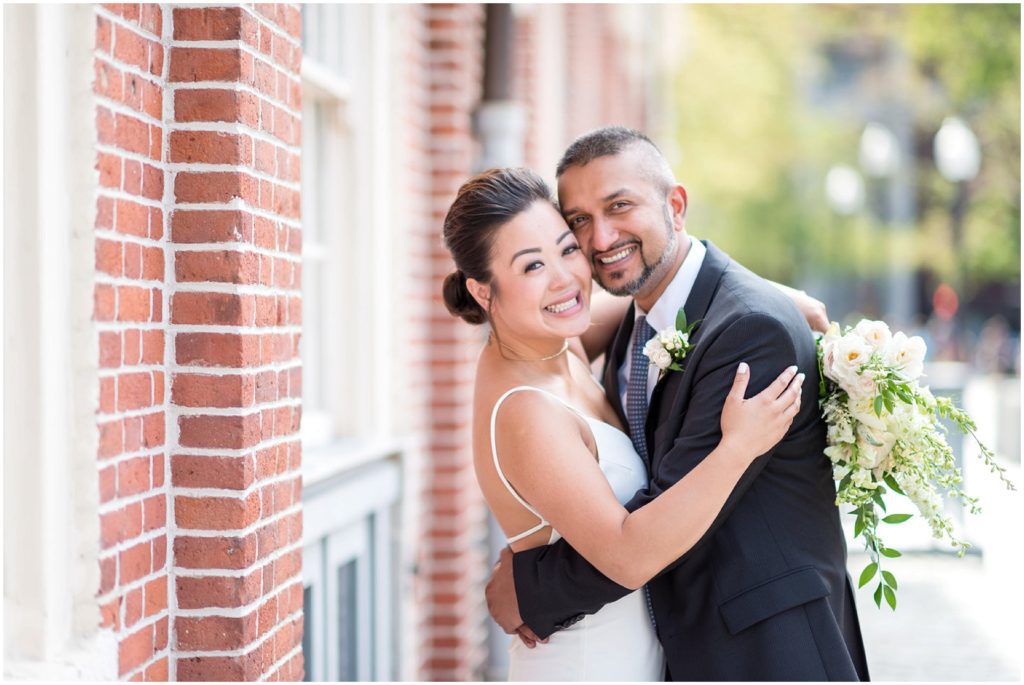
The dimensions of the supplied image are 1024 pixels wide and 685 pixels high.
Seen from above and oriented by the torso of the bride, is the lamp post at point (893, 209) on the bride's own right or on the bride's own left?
on the bride's own left

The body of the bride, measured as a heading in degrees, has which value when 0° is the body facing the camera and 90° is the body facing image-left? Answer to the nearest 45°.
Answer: approximately 270°

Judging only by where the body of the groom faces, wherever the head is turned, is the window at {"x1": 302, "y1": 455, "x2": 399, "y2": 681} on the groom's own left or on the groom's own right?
on the groom's own right

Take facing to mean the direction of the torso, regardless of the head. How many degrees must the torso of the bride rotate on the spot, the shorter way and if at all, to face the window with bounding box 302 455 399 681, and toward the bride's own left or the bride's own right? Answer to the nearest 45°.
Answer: approximately 135° to the bride's own left

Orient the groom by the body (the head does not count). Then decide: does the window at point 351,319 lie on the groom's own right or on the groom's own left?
on the groom's own right

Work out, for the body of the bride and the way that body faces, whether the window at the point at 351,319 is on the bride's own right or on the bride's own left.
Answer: on the bride's own left

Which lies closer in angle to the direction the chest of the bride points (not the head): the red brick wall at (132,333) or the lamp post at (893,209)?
the lamp post

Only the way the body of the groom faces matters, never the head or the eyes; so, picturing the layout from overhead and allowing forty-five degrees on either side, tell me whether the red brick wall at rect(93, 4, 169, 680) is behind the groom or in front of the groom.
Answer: in front

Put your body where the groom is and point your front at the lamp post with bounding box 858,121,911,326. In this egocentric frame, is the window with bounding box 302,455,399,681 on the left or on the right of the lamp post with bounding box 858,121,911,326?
left

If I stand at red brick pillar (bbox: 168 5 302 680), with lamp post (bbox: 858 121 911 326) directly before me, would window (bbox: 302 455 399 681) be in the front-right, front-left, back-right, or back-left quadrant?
front-left

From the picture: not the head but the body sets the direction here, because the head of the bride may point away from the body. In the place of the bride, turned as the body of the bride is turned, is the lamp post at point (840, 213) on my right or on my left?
on my left
